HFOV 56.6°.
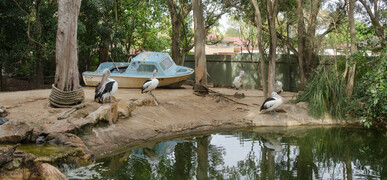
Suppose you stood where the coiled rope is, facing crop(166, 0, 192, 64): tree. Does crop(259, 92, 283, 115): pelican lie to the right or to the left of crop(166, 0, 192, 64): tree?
right

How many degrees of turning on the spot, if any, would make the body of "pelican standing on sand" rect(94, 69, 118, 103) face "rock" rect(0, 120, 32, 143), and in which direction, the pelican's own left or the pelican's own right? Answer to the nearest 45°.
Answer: approximately 135° to the pelican's own right

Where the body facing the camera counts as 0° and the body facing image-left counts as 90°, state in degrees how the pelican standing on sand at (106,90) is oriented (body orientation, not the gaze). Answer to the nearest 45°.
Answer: approximately 270°

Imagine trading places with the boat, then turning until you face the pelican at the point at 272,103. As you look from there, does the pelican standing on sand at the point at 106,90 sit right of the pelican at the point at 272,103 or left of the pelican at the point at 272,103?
right

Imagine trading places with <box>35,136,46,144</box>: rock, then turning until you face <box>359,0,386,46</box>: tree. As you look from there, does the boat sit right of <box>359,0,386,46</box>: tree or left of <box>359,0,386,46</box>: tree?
left

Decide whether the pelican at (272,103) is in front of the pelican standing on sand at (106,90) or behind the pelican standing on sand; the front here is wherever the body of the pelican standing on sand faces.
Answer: in front
